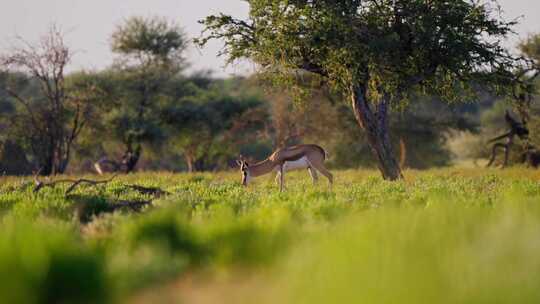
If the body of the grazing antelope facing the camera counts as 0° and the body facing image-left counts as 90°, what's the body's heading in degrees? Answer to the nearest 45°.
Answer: approximately 90°

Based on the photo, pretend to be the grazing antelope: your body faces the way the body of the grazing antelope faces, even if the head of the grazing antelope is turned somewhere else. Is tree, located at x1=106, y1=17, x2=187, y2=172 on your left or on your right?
on your right

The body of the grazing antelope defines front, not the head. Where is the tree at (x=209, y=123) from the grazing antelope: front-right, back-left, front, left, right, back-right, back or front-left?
right

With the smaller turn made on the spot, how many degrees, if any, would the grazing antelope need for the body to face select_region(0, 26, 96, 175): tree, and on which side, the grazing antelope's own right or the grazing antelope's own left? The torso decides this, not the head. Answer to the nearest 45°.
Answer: approximately 45° to the grazing antelope's own right

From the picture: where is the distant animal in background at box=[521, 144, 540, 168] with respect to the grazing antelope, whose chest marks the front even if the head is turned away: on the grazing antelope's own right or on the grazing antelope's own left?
on the grazing antelope's own right

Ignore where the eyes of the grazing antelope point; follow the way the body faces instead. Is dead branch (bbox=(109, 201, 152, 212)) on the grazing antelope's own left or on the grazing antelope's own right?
on the grazing antelope's own left

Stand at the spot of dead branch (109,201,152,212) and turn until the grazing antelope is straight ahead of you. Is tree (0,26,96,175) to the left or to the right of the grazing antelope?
left
